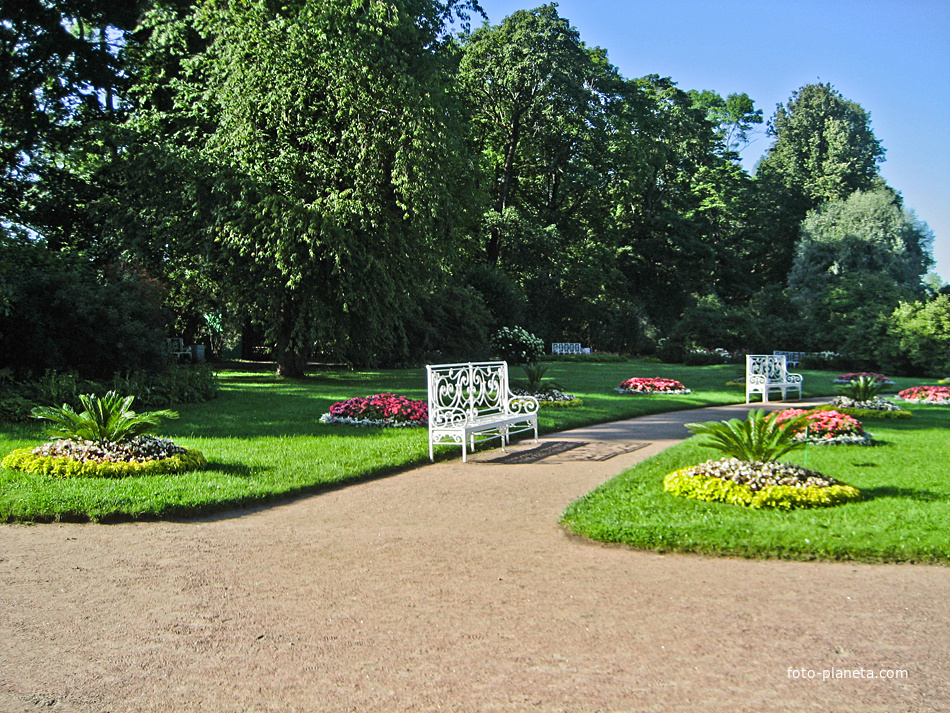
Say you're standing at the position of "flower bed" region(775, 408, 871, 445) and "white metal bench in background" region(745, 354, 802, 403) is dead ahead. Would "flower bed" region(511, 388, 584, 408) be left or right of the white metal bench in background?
left

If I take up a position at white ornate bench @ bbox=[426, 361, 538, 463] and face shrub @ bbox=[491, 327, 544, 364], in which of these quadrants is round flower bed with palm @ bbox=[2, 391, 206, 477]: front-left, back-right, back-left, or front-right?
back-left

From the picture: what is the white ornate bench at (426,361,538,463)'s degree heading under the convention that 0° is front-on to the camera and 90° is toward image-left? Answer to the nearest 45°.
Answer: approximately 315°

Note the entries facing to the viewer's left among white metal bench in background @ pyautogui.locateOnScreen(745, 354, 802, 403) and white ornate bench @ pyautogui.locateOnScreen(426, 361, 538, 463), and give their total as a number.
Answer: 0

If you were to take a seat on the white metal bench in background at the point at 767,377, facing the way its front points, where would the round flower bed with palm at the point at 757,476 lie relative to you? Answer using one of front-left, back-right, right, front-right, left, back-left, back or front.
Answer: front-right

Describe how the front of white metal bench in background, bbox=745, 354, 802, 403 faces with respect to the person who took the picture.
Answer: facing the viewer and to the right of the viewer

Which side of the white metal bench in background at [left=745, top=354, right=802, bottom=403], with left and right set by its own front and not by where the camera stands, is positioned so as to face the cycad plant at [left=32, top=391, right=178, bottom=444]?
right

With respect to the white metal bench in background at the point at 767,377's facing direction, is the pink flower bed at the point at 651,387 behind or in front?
behind

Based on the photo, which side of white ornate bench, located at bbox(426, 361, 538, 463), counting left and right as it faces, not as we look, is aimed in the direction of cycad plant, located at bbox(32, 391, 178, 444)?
right

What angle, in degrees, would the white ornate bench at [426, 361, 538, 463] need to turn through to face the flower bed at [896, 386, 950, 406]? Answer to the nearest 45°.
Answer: approximately 90° to its left

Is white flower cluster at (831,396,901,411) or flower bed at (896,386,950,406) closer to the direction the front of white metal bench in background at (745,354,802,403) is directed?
the white flower cluster

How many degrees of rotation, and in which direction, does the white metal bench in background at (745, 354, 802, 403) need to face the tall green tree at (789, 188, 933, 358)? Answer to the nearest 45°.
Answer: approximately 135° to its left

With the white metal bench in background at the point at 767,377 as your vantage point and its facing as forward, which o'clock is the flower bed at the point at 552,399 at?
The flower bed is roughly at 3 o'clock from the white metal bench in background.

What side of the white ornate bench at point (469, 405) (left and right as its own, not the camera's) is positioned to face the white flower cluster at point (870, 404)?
left

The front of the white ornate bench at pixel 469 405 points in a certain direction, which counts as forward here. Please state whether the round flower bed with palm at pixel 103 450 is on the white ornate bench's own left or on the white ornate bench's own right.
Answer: on the white ornate bench's own right
